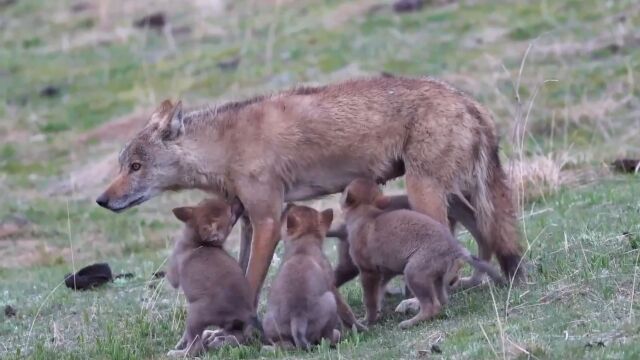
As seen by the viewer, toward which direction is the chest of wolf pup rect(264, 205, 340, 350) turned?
away from the camera

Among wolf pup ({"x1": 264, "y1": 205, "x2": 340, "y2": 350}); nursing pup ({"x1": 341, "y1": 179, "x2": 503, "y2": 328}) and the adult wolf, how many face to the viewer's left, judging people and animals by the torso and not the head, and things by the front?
2

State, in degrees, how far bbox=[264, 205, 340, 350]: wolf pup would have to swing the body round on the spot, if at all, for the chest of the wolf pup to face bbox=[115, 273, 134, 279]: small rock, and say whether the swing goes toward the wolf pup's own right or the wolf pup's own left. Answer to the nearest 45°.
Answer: approximately 45° to the wolf pup's own left

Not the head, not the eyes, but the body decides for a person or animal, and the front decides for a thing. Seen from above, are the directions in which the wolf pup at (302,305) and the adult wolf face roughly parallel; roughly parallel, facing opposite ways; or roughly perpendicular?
roughly perpendicular

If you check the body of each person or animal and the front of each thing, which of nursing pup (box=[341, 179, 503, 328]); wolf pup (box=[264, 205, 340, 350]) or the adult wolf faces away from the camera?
the wolf pup

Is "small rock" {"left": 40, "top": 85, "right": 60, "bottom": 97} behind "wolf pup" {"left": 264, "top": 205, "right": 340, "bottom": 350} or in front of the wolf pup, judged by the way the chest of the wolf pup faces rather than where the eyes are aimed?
in front

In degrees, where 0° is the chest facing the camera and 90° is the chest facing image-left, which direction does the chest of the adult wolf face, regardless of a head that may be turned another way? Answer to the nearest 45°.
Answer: approximately 90°

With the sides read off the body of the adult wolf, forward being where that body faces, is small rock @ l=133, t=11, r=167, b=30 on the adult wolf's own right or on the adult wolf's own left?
on the adult wolf's own right

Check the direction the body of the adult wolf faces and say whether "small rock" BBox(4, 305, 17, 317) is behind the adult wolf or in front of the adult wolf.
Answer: in front

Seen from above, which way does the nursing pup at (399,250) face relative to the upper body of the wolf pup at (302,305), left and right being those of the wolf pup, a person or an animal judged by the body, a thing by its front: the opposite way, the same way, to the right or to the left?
to the left

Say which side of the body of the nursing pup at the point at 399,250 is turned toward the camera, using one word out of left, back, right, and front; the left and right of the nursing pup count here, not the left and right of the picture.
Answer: left

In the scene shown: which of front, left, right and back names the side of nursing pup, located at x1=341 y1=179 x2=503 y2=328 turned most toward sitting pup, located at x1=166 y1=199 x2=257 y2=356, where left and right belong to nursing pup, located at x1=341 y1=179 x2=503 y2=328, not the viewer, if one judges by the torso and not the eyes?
front

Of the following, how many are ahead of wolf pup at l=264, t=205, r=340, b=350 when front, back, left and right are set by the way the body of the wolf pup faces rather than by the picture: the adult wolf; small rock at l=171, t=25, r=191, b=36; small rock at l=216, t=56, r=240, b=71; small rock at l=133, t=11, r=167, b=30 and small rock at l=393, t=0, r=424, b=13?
5

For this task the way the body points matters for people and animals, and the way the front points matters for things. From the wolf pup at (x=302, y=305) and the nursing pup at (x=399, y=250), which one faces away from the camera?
the wolf pup
